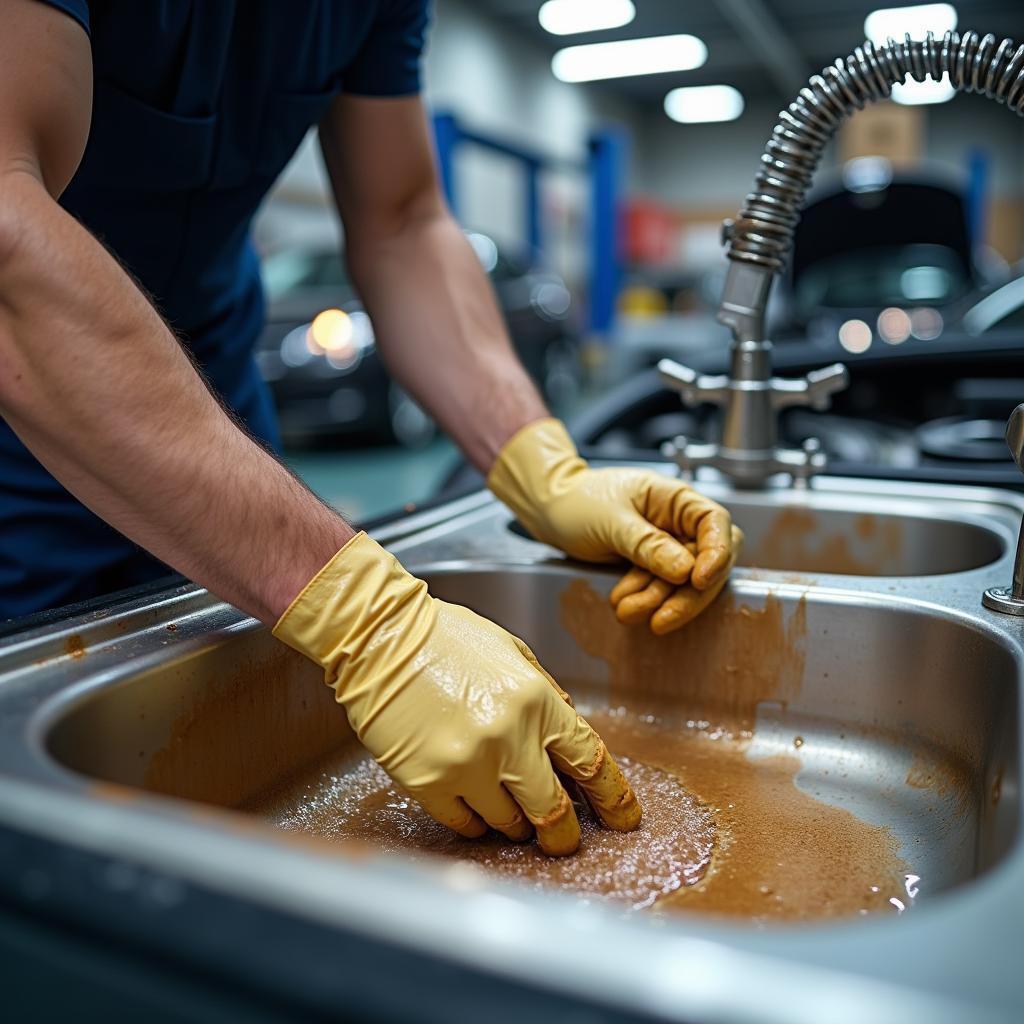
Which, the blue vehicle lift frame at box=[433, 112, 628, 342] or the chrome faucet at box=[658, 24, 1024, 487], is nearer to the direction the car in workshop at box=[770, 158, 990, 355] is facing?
the chrome faucet

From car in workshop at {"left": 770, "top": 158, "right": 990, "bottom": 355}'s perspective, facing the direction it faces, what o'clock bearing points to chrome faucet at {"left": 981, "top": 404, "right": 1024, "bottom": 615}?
The chrome faucet is roughly at 12 o'clock from the car in workshop.

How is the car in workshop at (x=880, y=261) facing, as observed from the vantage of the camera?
facing the viewer
